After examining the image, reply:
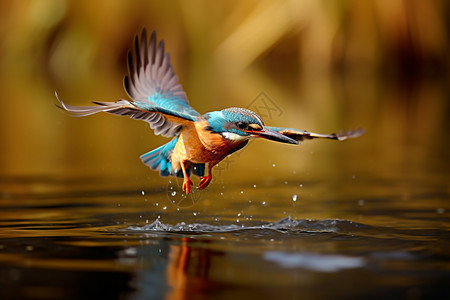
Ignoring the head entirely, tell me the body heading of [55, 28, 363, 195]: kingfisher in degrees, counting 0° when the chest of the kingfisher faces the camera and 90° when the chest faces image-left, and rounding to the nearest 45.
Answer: approximately 315°
